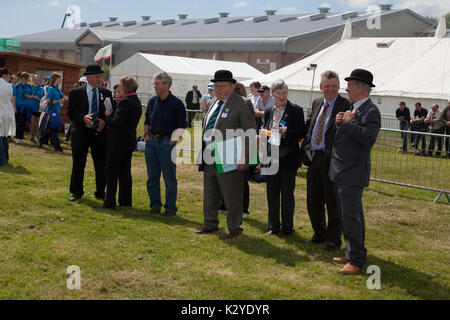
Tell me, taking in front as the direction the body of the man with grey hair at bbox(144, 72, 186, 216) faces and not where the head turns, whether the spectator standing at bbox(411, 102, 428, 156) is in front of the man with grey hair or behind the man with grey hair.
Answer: behind

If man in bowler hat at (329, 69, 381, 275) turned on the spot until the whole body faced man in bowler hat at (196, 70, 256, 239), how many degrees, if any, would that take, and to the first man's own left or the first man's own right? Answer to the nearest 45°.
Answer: approximately 45° to the first man's own right

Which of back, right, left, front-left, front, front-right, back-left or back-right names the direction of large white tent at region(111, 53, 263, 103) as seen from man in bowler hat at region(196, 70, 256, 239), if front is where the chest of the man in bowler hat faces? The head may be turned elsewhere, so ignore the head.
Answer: back-right

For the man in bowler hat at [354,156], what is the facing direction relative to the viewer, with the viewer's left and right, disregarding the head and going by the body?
facing to the left of the viewer

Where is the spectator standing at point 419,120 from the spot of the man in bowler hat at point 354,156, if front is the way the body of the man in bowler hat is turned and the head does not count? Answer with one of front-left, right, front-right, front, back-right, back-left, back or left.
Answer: right

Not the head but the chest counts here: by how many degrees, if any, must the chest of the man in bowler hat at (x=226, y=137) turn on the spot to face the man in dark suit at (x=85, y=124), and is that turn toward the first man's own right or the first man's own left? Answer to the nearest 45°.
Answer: approximately 90° to the first man's own right

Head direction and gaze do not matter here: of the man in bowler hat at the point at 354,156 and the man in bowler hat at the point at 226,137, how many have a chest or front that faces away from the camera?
0

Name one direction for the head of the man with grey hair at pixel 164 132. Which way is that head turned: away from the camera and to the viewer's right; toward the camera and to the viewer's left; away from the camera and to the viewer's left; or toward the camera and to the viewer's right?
toward the camera and to the viewer's left

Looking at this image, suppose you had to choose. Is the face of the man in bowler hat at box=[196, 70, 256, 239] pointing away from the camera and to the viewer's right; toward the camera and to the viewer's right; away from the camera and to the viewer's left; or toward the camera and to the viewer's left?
toward the camera and to the viewer's left

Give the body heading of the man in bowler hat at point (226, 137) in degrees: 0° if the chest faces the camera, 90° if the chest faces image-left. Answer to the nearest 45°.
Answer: approximately 45°

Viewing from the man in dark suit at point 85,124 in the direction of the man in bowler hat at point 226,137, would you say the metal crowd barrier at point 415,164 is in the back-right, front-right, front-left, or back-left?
front-left

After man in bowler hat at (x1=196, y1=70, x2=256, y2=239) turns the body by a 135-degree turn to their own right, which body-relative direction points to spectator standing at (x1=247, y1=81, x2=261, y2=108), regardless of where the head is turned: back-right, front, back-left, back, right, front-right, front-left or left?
front

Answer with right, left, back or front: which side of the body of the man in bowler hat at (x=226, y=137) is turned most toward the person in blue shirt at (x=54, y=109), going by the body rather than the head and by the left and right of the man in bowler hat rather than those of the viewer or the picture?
right

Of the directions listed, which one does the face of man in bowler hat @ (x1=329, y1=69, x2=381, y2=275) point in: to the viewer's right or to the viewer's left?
to the viewer's left

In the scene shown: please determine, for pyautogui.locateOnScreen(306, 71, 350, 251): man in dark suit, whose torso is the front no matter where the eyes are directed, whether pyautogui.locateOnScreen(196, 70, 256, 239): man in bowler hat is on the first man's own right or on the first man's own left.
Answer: on the first man's own right

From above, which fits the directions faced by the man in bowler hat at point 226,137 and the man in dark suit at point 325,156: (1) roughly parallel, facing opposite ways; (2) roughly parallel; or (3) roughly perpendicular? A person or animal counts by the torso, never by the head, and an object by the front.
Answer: roughly parallel
